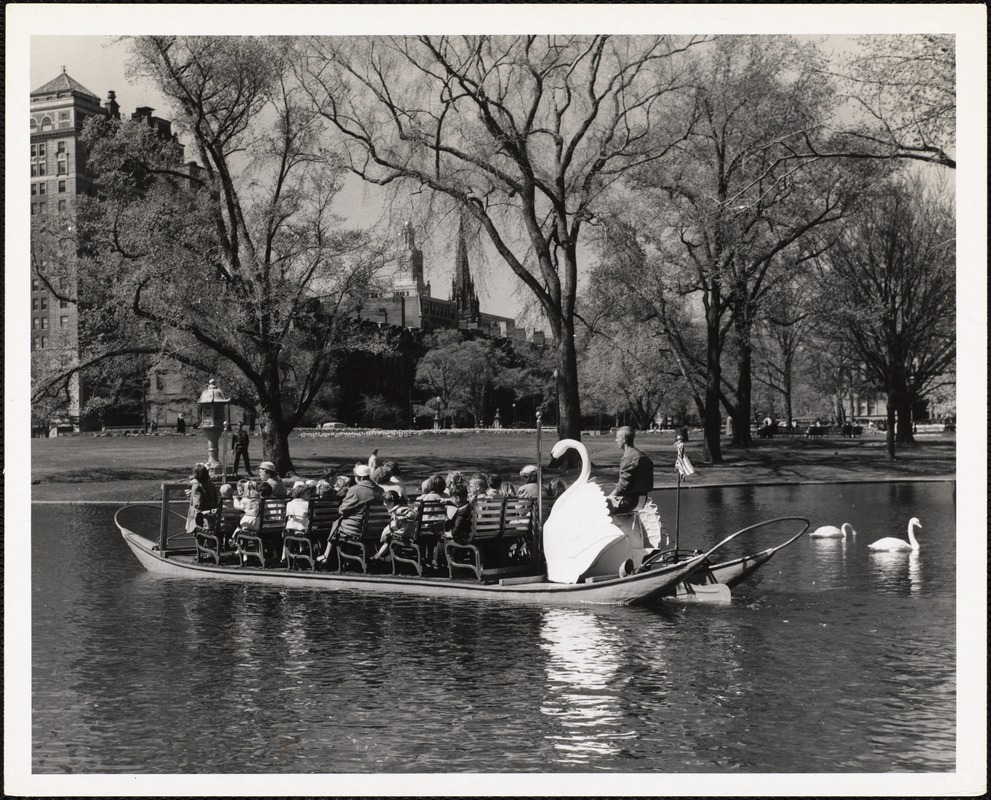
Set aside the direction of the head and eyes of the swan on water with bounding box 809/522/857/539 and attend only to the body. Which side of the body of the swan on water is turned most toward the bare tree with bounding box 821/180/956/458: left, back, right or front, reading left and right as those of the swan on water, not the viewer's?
left

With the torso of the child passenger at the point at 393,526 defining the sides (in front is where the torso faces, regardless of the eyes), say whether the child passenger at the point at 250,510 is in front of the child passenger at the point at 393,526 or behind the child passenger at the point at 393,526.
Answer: in front

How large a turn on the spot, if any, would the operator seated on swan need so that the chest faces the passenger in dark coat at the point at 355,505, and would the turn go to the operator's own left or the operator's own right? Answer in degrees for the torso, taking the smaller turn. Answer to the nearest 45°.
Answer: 0° — they already face them

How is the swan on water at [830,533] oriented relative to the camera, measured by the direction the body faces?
to the viewer's right

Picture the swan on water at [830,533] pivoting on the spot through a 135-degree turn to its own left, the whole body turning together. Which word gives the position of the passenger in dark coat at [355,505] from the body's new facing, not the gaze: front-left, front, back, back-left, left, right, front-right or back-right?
left

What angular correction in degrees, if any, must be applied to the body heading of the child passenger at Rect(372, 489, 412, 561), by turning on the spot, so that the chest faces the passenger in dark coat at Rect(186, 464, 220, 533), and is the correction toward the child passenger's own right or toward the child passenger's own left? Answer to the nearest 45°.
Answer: approximately 45° to the child passenger's own right

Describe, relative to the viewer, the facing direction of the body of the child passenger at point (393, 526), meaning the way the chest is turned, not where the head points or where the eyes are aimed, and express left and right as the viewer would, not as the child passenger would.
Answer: facing to the left of the viewer

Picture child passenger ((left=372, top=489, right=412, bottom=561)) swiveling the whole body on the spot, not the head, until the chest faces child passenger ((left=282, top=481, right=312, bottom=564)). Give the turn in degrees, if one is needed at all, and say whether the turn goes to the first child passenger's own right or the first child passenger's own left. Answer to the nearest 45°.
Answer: approximately 45° to the first child passenger's own right

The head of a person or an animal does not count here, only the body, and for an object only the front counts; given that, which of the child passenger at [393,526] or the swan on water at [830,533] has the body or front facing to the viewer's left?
the child passenger

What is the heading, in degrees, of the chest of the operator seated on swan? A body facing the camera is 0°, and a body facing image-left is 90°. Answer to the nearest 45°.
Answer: approximately 90°

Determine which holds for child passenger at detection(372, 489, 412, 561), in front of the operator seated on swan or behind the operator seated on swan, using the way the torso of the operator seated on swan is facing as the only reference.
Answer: in front

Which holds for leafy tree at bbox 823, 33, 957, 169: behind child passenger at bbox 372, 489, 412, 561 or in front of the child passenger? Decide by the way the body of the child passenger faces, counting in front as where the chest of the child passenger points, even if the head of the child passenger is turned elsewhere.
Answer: behind
